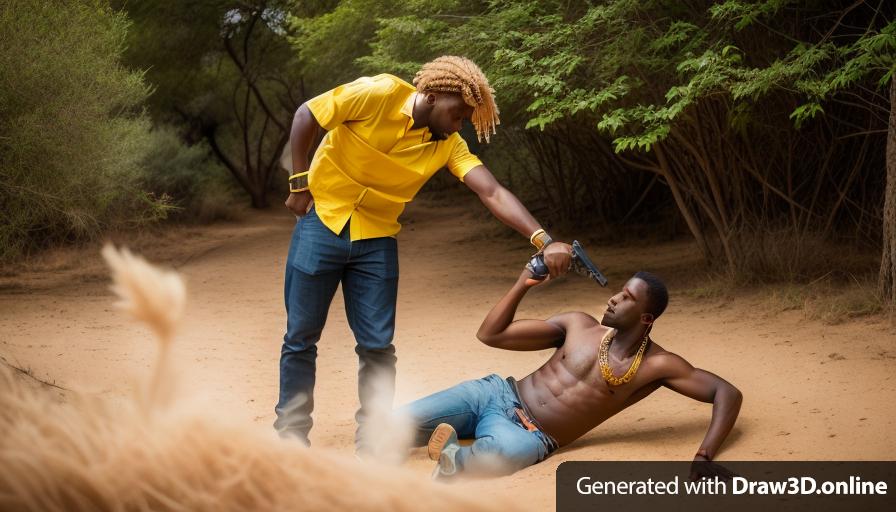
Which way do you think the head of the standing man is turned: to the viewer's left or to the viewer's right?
to the viewer's right

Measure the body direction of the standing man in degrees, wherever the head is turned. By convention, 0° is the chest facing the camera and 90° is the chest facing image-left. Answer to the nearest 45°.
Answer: approximately 315°
